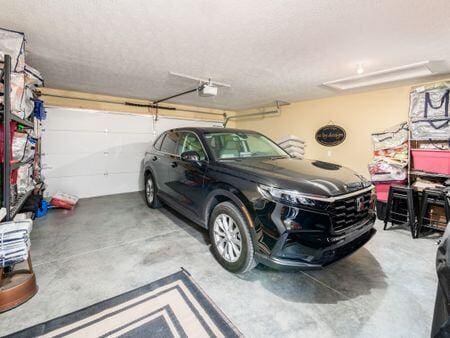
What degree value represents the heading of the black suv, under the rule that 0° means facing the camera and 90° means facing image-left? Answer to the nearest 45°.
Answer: approximately 315°

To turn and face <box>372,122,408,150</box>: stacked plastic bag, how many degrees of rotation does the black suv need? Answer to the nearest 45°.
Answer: approximately 90° to its left

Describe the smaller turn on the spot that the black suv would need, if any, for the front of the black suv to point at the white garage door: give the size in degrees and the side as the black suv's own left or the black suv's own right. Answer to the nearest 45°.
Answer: approximately 180°

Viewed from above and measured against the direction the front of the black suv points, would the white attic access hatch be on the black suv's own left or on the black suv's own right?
on the black suv's own left

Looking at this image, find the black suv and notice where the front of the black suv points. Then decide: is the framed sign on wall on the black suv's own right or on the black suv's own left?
on the black suv's own left

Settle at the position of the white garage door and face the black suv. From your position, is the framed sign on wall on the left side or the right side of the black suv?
left

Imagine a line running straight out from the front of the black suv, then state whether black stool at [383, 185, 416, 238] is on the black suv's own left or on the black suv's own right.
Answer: on the black suv's own left

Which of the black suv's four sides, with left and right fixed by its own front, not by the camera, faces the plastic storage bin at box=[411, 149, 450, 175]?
left

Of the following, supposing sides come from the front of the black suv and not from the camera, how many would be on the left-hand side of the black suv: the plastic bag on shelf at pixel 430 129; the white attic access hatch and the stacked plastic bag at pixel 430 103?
3

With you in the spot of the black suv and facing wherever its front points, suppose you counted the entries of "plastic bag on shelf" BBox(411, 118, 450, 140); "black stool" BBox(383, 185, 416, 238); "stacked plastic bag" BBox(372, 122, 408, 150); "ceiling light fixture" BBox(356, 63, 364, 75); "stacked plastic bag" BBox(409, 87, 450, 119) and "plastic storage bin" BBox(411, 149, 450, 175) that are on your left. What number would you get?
6

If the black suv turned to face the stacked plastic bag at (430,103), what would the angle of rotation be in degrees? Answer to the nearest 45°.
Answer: approximately 90° to its left

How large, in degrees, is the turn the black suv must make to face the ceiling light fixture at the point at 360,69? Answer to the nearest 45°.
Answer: approximately 90° to its left

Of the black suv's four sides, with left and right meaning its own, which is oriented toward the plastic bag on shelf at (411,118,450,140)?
left
